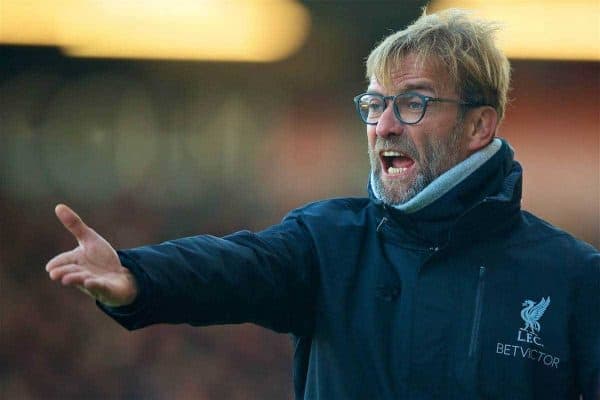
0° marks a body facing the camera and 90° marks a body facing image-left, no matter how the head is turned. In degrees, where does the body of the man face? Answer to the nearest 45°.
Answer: approximately 45°
